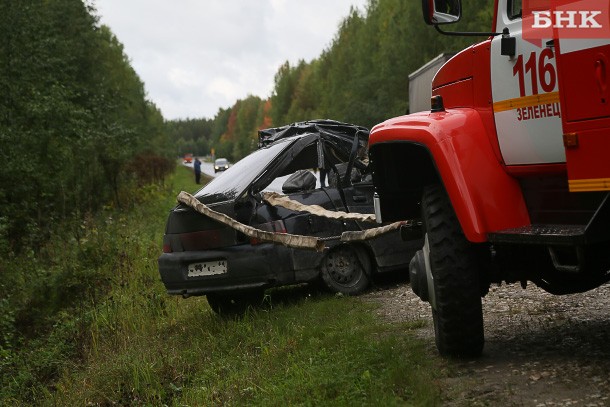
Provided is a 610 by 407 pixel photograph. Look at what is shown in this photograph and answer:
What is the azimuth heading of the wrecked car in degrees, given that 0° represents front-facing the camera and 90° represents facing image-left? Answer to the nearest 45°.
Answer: approximately 225°

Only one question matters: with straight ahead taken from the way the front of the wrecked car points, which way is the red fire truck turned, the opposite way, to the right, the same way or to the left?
to the left

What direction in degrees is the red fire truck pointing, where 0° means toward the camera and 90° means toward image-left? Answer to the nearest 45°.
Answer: approximately 135°

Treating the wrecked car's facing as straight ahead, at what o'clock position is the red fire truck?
The red fire truck is roughly at 4 o'clock from the wrecked car.

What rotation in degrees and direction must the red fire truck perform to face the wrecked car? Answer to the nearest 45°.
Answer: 0° — it already faces it
